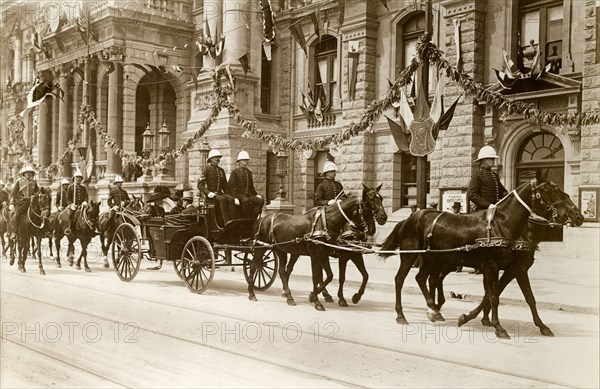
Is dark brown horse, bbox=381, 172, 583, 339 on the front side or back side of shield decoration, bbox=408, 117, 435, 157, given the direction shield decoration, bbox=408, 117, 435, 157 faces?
on the front side

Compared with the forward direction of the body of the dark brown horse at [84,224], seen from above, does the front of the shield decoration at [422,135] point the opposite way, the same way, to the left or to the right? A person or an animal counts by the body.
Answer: to the right

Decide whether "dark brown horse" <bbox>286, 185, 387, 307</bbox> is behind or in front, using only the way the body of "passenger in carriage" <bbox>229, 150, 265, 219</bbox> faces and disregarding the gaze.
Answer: in front

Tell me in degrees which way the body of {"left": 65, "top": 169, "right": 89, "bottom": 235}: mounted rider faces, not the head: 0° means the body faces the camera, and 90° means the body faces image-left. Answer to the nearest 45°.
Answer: approximately 315°

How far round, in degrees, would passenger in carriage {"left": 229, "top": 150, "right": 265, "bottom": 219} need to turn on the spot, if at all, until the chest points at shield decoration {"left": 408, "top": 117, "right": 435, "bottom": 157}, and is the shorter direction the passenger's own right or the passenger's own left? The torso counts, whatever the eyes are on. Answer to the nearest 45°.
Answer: approximately 45° to the passenger's own left

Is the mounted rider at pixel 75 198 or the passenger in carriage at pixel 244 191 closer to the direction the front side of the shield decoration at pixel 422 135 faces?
the passenger in carriage

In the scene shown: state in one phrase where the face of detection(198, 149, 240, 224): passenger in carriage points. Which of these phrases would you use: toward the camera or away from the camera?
toward the camera

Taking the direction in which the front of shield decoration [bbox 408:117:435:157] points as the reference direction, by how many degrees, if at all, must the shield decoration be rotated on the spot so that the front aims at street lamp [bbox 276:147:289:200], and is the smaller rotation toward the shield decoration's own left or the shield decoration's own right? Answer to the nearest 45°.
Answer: approximately 135° to the shield decoration's own right

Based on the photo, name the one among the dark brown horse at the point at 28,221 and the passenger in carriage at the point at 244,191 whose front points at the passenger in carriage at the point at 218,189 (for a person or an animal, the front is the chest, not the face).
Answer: the dark brown horse

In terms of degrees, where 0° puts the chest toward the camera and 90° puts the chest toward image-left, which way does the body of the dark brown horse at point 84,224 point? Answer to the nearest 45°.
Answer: approximately 315°

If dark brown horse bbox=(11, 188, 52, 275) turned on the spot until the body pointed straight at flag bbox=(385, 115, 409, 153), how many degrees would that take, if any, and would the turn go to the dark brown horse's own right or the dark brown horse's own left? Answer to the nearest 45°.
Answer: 0° — it already faces it

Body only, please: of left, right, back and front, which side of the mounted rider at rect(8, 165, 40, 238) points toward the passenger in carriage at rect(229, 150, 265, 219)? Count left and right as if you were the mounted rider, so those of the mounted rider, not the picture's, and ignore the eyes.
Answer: front

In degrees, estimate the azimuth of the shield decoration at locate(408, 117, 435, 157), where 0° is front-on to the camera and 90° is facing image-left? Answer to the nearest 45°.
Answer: approximately 0°

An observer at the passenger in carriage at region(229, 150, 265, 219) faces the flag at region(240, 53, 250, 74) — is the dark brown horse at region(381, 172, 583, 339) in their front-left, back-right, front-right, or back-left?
back-right
